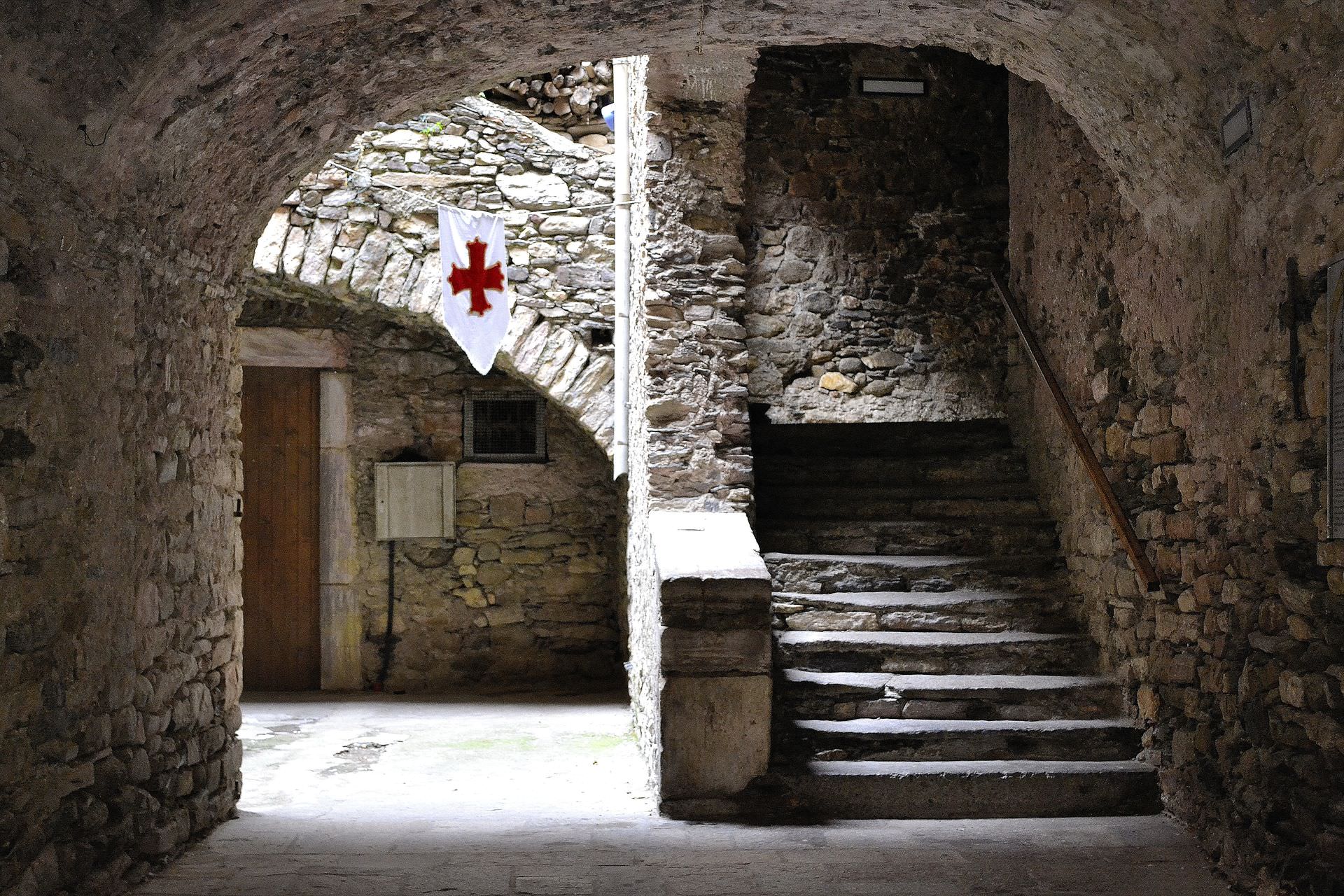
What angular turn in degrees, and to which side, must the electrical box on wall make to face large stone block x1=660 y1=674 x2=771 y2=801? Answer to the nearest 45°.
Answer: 0° — it already faces it

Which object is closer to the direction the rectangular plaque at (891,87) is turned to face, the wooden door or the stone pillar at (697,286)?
the stone pillar

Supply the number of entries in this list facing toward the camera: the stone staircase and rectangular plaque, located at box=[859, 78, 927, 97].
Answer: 2

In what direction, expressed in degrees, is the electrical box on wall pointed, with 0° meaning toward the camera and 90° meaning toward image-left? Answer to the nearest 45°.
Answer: approximately 0°

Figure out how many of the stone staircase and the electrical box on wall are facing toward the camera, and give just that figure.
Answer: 2

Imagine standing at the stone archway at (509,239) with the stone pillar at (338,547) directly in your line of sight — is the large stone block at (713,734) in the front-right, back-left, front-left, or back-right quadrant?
back-left

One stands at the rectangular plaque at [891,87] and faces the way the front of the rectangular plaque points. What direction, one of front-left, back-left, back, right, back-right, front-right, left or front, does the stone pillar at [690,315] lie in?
front-right

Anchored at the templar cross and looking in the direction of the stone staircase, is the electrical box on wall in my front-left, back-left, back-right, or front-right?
back-left
